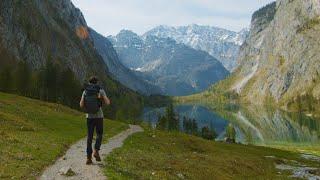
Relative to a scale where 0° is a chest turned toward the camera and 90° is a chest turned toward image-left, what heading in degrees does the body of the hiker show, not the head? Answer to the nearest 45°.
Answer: approximately 180°
